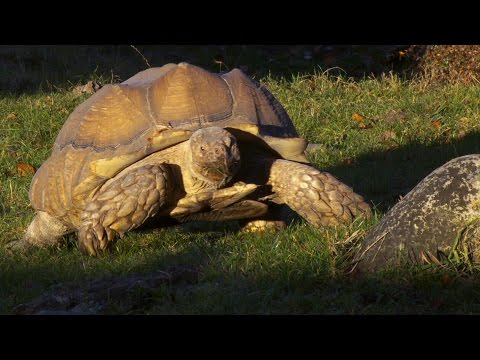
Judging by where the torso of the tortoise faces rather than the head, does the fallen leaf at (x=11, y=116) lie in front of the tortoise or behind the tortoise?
behind

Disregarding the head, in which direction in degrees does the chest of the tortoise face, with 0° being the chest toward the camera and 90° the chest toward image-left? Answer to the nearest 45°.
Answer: approximately 315°

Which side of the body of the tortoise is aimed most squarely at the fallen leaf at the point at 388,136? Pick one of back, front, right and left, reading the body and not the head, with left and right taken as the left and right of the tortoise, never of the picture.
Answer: left

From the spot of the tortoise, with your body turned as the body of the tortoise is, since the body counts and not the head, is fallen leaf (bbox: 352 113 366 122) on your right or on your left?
on your left

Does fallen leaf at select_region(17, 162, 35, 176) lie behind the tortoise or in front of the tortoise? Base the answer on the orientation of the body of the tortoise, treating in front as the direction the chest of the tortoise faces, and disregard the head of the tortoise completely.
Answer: behind
